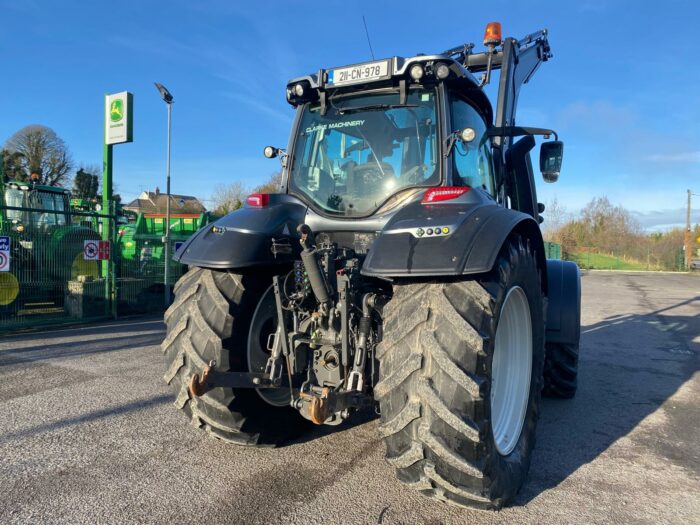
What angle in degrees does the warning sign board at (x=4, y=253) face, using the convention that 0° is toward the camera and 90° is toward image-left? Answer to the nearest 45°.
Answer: approximately 0°

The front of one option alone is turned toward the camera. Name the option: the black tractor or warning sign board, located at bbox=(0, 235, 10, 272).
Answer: the warning sign board

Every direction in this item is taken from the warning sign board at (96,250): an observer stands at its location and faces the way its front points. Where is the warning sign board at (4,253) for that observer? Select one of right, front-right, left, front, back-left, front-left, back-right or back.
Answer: front-right

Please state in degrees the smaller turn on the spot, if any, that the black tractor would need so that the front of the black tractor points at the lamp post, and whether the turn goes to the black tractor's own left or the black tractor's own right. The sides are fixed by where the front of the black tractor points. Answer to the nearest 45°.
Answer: approximately 90° to the black tractor's own left

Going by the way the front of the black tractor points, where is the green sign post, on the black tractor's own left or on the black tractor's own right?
on the black tractor's own left

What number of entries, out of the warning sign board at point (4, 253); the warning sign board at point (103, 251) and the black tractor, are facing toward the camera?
2

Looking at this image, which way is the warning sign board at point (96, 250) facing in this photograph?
toward the camera

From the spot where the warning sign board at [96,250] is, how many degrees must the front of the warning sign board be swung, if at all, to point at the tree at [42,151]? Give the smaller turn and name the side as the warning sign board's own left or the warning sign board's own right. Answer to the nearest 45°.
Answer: approximately 180°

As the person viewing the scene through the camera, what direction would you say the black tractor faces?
facing away from the viewer and to the right of the viewer

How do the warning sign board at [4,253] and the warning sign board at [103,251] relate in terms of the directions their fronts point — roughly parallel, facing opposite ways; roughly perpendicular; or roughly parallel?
roughly parallel

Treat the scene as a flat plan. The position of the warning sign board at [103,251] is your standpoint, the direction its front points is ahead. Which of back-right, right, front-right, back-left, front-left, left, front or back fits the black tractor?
front

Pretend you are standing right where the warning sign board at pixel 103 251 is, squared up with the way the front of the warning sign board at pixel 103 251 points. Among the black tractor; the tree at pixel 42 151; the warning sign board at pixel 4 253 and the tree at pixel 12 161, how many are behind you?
2

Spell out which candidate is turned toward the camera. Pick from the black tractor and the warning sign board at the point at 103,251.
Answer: the warning sign board

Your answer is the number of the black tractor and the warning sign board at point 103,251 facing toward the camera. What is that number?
1

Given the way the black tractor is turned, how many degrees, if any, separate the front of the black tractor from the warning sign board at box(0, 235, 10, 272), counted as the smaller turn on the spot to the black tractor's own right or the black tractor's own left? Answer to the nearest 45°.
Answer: approximately 90° to the black tractor's own left

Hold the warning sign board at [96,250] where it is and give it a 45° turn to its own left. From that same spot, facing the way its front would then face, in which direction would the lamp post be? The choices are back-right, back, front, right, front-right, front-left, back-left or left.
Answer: left
